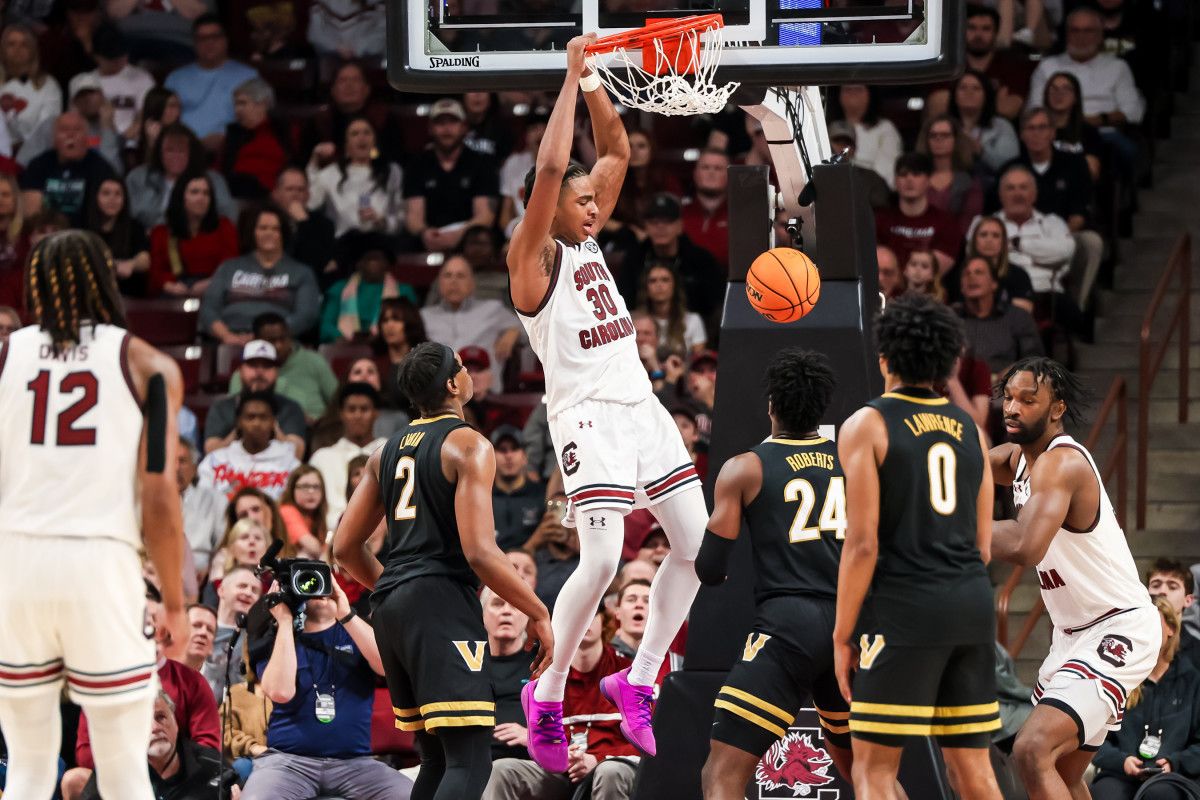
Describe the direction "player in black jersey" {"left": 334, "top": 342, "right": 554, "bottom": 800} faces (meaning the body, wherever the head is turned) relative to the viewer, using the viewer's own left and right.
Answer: facing away from the viewer and to the right of the viewer

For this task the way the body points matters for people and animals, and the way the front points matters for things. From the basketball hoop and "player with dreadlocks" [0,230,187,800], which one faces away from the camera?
the player with dreadlocks

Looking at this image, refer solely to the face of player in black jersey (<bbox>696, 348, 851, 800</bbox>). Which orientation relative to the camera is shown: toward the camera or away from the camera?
away from the camera

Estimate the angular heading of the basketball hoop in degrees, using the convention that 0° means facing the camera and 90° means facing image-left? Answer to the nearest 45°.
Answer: approximately 0°

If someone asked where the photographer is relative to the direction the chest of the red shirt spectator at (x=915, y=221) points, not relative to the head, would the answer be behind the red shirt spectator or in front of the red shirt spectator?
in front

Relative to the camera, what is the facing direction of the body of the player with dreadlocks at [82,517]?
away from the camera

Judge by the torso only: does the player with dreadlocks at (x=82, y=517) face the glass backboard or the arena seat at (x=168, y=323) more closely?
the arena seat

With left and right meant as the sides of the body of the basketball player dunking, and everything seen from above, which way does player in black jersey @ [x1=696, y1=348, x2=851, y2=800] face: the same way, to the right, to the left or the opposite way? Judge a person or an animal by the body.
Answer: the opposite way

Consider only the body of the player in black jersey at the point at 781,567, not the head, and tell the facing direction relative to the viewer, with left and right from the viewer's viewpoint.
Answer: facing away from the viewer and to the left of the viewer

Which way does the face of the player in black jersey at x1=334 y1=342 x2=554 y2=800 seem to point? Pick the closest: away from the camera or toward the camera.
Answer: away from the camera
